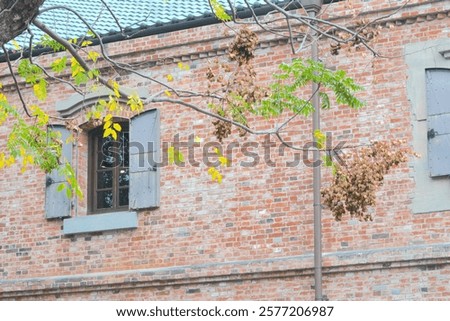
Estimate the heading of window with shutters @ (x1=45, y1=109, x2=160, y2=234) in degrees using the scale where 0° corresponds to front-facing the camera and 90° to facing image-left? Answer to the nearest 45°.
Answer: approximately 45°

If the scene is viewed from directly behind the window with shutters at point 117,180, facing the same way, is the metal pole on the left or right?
on its left

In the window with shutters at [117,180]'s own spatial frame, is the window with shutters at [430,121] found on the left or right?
on its left
